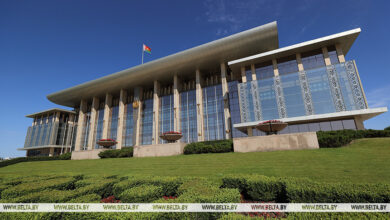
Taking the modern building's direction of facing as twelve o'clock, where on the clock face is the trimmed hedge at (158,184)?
The trimmed hedge is roughly at 11 o'clock from the modern building.

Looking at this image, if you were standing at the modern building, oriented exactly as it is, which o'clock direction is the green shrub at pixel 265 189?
The green shrub is roughly at 11 o'clock from the modern building.

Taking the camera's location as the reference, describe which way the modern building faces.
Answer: facing the viewer and to the left of the viewer

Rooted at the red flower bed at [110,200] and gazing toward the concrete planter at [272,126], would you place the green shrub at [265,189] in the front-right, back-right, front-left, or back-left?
front-right

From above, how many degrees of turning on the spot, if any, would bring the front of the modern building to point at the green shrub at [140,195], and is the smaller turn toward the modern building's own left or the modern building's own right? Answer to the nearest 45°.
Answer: approximately 45° to the modern building's own left

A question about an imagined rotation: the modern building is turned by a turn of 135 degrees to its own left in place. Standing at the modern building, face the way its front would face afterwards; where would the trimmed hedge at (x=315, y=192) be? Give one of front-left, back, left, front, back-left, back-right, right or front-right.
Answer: right

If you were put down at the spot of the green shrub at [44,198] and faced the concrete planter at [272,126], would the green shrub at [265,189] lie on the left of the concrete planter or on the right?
right

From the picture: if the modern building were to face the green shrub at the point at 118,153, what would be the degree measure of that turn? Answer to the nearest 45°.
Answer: approximately 45° to its right

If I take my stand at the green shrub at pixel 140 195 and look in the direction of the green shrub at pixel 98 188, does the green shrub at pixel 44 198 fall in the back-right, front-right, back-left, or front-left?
front-left

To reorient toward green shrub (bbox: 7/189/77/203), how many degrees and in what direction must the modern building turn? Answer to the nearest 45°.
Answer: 0° — it already faces it

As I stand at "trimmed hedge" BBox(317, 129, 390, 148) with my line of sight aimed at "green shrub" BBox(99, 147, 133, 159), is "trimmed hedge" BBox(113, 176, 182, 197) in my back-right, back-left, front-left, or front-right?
front-left

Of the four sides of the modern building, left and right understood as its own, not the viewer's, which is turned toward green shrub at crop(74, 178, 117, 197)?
front

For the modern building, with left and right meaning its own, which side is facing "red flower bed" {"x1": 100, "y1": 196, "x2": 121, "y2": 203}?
front

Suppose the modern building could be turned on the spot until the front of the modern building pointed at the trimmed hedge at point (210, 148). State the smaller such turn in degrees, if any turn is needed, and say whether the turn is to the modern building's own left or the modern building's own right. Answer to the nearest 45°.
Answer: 0° — it already faces it
